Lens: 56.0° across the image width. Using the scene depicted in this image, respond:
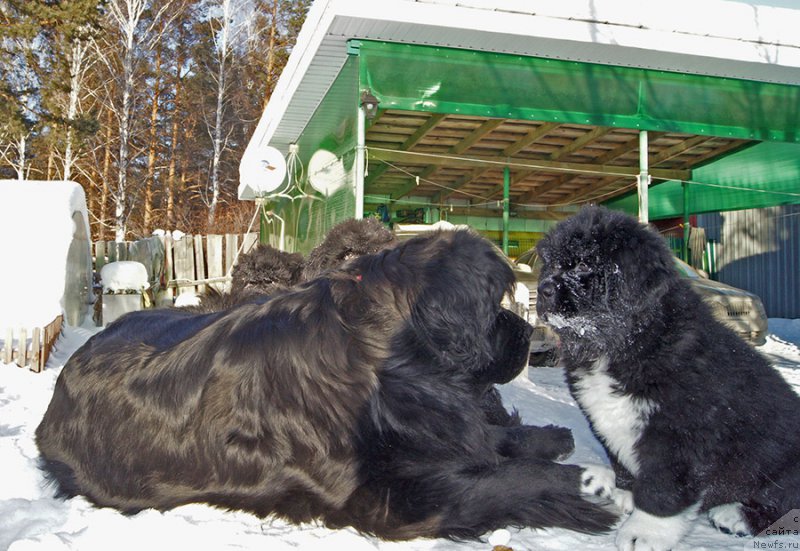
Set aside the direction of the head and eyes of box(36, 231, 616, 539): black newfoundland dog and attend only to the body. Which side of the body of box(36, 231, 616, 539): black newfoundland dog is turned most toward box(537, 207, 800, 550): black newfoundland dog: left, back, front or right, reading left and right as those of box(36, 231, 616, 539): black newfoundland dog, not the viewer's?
front

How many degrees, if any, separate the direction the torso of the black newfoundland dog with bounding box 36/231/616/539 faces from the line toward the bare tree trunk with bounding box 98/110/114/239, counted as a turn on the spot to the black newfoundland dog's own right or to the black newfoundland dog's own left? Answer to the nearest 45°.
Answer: approximately 90° to the black newfoundland dog's own left

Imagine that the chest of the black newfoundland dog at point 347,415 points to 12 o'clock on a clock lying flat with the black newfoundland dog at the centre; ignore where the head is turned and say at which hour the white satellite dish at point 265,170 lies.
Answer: The white satellite dish is roughly at 9 o'clock from the black newfoundland dog.

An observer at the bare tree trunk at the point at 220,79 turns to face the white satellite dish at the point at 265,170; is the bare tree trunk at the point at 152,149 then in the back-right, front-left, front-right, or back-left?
back-right

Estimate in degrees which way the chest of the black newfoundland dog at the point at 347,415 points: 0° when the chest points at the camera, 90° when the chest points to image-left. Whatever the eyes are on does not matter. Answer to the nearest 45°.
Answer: approximately 270°

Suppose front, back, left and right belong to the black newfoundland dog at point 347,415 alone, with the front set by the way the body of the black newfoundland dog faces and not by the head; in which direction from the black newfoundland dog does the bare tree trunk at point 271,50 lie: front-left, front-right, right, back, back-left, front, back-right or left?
left

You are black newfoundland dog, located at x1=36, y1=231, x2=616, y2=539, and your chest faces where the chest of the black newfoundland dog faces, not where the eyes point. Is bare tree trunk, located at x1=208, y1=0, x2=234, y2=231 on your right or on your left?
on your left

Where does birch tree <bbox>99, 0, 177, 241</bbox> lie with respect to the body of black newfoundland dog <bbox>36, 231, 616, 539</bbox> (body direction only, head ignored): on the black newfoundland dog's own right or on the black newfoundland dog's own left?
on the black newfoundland dog's own left

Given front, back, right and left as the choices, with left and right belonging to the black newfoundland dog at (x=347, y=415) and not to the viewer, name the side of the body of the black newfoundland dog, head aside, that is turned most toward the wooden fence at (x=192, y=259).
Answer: left

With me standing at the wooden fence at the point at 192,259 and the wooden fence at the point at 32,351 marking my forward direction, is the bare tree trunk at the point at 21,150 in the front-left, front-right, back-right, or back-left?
back-right

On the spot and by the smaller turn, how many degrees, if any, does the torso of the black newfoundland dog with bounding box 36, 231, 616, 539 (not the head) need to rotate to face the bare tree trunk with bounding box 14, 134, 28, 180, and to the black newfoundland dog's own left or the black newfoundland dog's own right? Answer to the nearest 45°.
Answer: approximately 135° to the black newfoundland dog's own left

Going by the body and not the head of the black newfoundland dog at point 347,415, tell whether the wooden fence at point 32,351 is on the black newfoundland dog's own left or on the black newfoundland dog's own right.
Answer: on the black newfoundland dog's own left

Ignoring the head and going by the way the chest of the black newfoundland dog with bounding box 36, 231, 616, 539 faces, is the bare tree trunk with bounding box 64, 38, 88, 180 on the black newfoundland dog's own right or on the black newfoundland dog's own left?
on the black newfoundland dog's own left
